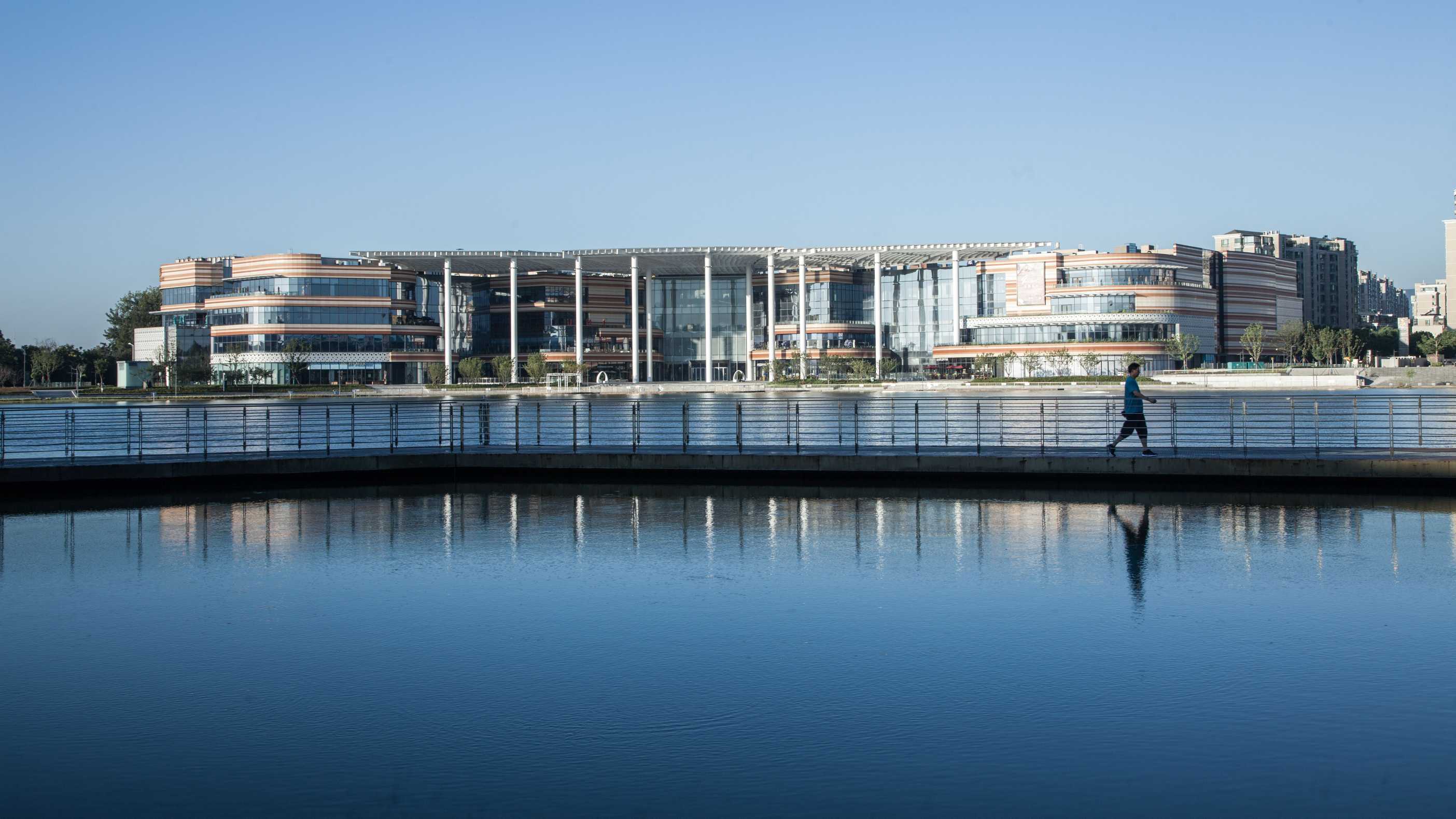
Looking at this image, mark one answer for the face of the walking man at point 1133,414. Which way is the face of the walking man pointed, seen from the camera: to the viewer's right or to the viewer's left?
to the viewer's right

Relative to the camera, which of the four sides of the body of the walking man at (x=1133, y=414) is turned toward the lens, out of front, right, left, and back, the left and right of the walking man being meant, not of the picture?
right
